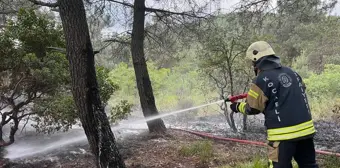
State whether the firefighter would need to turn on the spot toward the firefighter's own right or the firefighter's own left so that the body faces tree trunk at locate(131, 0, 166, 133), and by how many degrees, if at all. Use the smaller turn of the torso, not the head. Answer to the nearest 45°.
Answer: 0° — they already face it

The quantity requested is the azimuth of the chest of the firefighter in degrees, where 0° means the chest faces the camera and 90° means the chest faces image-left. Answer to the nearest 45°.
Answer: approximately 135°

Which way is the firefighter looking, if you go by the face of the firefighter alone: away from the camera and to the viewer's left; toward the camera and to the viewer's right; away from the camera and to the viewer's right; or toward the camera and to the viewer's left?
away from the camera and to the viewer's left

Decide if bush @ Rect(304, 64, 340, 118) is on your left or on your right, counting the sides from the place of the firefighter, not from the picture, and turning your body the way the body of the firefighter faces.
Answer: on your right

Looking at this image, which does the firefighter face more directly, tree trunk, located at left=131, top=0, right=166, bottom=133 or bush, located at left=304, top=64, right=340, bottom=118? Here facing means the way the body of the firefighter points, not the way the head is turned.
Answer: the tree trunk

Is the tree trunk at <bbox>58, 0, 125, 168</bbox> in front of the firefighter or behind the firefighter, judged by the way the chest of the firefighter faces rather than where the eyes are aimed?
in front
